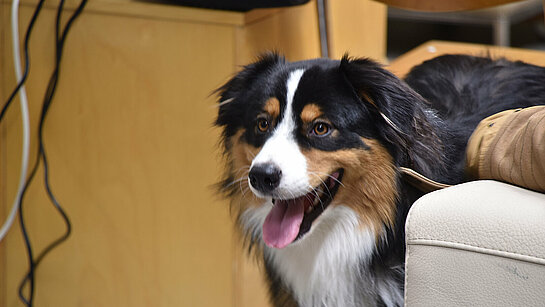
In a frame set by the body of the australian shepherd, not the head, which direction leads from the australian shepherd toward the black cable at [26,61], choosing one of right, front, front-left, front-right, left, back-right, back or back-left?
front-right

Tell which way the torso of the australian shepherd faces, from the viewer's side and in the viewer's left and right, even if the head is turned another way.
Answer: facing the viewer and to the left of the viewer

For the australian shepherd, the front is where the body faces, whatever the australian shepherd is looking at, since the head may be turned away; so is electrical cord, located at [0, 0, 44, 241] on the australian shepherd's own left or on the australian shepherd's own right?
on the australian shepherd's own right
